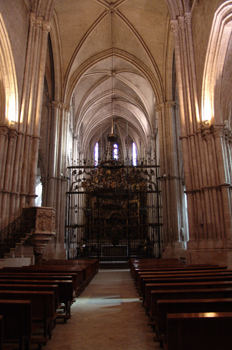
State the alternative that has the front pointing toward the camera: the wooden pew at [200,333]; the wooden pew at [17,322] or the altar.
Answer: the altar

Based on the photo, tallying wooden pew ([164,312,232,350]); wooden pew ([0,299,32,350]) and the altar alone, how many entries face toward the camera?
1

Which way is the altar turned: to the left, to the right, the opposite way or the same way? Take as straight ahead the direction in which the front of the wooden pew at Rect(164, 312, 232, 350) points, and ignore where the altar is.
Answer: the opposite way

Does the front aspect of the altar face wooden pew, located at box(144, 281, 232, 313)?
yes

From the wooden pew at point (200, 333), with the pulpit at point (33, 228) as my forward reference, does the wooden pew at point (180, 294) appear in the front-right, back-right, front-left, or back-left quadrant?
front-right

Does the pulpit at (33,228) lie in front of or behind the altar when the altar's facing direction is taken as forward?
in front

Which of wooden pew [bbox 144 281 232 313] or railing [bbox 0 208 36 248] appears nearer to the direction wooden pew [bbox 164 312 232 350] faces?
the wooden pew

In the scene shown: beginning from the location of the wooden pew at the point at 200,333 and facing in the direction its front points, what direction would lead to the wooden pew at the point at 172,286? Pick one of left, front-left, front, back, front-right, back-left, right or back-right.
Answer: front

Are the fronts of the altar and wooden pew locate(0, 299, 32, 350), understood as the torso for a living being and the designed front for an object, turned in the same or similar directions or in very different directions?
very different directions

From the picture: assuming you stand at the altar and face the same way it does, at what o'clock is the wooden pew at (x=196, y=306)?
The wooden pew is roughly at 12 o'clock from the altar.

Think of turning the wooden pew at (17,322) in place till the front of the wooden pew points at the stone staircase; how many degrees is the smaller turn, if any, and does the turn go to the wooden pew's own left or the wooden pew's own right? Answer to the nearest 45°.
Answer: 0° — it already faces it

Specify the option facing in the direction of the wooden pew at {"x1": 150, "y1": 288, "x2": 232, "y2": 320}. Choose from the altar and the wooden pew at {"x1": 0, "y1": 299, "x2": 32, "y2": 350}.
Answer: the altar

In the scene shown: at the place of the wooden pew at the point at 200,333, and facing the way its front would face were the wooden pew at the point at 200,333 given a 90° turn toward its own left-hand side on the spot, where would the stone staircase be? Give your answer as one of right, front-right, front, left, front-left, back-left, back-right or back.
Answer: front-right

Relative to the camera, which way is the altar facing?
toward the camera

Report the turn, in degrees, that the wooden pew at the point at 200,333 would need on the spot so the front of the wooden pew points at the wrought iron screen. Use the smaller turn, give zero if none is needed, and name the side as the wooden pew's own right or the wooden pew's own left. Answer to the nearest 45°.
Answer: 0° — it already faces it

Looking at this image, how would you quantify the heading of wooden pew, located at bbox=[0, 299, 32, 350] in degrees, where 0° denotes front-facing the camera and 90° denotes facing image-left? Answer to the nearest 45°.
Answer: approximately 180°

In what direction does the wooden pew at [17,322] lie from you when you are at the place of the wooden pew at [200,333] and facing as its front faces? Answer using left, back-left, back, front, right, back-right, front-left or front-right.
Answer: left

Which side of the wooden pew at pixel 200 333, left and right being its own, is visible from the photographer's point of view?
back

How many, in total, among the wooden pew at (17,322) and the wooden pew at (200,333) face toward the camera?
0
